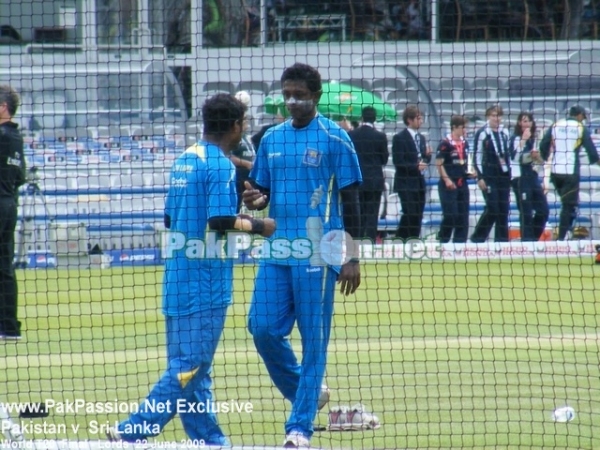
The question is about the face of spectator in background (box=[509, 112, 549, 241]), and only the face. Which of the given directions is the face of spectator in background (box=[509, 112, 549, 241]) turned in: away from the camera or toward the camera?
toward the camera

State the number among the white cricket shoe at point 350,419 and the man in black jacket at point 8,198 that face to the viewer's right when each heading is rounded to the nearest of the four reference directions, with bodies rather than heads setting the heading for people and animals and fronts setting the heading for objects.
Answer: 1

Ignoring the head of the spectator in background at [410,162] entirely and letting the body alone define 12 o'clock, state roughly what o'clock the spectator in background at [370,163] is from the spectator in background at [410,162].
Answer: the spectator in background at [370,163] is roughly at 3 o'clock from the spectator in background at [410,162].

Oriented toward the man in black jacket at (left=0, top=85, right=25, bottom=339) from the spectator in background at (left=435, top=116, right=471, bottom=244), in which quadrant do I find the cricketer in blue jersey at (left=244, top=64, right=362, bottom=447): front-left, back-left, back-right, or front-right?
front-left

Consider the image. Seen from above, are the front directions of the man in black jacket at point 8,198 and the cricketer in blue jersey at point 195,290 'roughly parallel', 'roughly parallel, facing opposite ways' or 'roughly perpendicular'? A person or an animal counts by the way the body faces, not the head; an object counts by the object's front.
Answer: roughly perpendicular

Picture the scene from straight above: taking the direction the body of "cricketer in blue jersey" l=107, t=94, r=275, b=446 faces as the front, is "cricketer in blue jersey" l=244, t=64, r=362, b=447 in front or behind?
in front

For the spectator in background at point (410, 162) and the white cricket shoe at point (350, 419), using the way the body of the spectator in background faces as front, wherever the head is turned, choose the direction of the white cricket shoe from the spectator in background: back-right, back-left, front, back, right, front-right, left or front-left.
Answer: front-right

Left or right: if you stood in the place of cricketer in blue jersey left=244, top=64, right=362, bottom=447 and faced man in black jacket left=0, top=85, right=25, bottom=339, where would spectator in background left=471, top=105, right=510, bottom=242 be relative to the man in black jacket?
right

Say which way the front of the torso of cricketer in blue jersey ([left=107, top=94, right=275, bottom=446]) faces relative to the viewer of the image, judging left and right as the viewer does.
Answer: facing away from the viewer and to the right of the viewer
